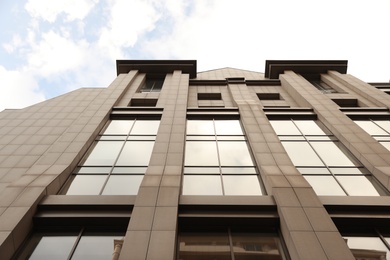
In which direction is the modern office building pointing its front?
toward the camera
